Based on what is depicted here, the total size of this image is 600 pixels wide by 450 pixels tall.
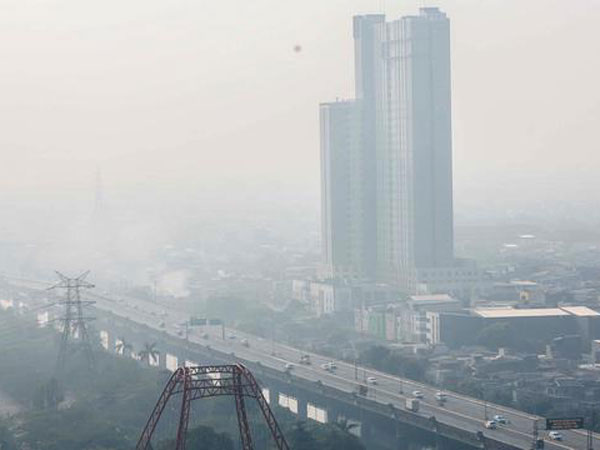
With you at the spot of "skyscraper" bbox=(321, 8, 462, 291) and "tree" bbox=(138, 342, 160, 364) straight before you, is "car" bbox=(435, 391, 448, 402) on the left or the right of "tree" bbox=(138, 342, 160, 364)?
left

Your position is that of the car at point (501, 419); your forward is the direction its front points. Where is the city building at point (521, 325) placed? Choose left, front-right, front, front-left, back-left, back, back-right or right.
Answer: back-left

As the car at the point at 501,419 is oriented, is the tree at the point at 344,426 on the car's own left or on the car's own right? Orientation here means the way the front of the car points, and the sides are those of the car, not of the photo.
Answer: on the car's own right

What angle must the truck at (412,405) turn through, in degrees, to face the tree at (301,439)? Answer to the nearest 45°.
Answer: approximately 90° to its left

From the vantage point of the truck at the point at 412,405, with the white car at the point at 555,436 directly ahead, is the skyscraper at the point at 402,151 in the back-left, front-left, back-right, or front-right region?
back-left

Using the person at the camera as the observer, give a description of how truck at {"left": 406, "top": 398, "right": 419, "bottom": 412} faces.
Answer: facing away from the viewer and to the left of the viewer
